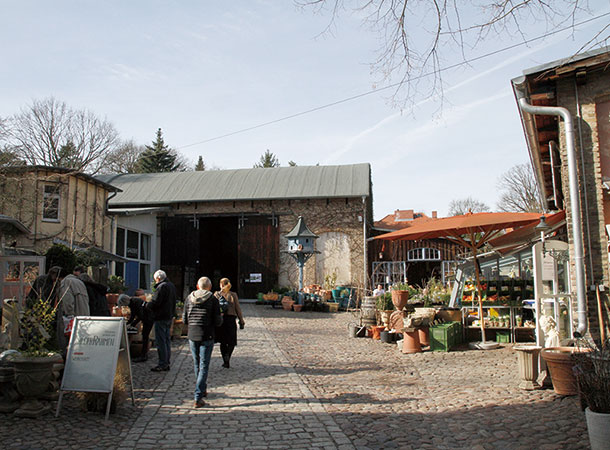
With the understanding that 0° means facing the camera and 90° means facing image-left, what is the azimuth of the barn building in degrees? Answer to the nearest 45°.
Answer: approximately 0°

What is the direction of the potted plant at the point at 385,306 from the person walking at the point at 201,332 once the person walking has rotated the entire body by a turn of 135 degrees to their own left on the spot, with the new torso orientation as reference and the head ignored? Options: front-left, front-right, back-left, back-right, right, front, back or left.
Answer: back

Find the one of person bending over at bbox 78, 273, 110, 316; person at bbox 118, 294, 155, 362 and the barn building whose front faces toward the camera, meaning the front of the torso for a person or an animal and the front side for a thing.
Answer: the barn building

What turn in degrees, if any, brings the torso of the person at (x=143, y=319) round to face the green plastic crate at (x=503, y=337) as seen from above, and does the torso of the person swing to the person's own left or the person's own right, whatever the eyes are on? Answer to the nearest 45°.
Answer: approximately 180°

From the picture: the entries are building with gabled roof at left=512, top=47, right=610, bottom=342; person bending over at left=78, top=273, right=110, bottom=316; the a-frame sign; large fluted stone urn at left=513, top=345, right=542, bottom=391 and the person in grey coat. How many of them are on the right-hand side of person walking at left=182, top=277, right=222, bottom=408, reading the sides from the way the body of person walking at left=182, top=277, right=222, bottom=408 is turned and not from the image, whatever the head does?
2

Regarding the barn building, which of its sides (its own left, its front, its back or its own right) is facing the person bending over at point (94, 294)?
front

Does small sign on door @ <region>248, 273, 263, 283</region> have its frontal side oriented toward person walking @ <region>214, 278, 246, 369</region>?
yes

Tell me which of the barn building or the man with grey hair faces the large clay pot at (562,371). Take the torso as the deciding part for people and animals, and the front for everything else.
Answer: the barn building

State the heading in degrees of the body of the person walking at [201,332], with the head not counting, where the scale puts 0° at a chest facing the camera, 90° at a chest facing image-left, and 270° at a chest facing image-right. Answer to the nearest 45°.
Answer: approximately 180°

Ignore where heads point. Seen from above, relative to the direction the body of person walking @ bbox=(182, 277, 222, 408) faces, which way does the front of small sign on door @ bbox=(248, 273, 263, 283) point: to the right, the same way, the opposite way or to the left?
the opposite way

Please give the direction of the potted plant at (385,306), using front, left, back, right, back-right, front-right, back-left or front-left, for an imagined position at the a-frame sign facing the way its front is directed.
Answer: back

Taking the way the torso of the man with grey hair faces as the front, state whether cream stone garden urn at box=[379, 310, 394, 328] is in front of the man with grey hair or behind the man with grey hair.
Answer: behind

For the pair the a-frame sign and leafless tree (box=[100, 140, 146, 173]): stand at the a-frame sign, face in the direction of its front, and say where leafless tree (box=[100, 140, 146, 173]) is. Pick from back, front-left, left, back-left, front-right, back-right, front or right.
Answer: back-right

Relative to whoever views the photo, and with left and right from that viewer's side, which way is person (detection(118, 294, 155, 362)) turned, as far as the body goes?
facing to the left of the viewer

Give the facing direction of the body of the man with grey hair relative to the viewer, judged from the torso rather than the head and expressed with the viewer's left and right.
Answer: facing to the left of the viewer
